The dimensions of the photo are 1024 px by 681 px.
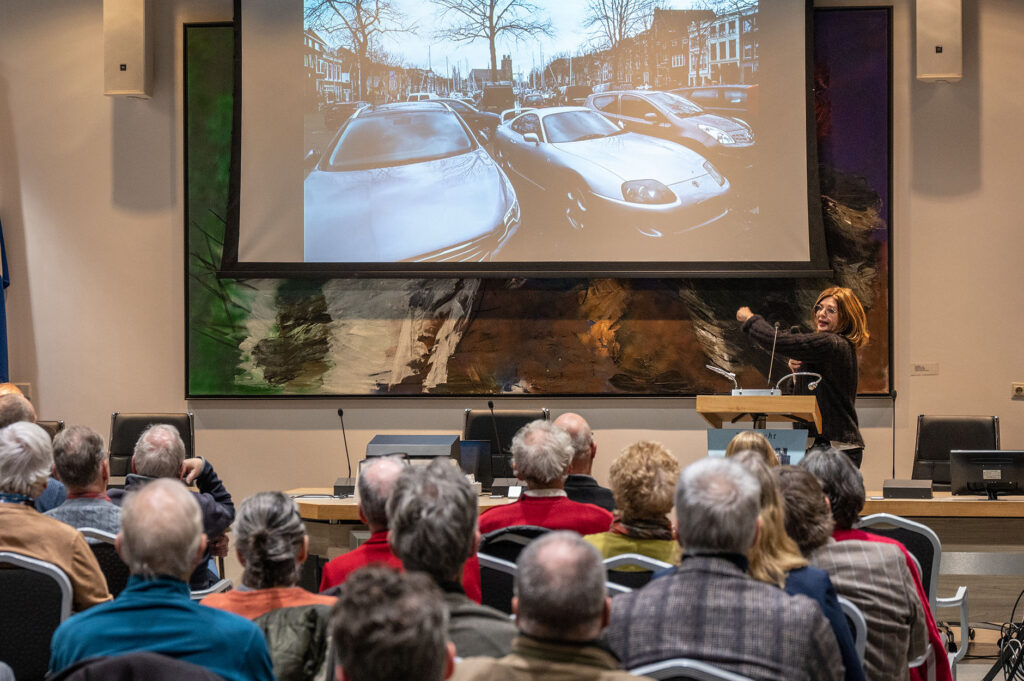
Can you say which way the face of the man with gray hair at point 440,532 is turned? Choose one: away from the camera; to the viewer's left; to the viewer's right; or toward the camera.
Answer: away from the camera

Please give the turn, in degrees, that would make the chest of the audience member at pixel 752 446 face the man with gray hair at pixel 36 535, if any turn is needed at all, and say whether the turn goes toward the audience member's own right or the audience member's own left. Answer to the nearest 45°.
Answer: approximately 135° to the audience member's own left

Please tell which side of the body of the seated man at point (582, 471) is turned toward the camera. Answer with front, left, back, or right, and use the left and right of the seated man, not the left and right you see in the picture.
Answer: back

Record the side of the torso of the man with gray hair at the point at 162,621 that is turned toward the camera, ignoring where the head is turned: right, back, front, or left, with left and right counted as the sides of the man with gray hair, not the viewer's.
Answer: back

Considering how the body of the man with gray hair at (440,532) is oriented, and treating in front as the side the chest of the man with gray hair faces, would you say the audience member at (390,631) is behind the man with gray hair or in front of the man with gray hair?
behind

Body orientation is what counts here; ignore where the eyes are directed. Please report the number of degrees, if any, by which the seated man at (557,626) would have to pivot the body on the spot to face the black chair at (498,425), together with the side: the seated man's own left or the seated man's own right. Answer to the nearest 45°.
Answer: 0° — they already face it

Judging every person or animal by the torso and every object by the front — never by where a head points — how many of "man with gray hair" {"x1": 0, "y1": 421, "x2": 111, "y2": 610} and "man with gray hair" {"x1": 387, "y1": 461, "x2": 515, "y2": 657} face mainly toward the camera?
0

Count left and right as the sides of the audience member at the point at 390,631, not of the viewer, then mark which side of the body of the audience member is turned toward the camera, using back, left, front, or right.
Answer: back

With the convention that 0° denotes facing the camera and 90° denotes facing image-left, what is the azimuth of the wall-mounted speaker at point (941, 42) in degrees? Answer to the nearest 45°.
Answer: approximately 0°

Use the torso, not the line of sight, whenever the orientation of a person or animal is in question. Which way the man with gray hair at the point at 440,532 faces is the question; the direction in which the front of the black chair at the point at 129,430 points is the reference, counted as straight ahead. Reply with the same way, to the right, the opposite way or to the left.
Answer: the opposite way

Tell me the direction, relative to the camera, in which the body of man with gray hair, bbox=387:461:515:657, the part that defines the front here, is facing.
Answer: away from the camera

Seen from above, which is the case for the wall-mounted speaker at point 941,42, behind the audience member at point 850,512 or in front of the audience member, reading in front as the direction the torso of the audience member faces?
in front

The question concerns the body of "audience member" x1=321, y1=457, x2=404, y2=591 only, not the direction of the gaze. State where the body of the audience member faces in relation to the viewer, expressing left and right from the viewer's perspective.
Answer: facing away from the viewer

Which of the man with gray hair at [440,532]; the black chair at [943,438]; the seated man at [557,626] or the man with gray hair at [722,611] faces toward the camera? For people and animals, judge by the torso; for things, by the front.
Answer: the black chair
